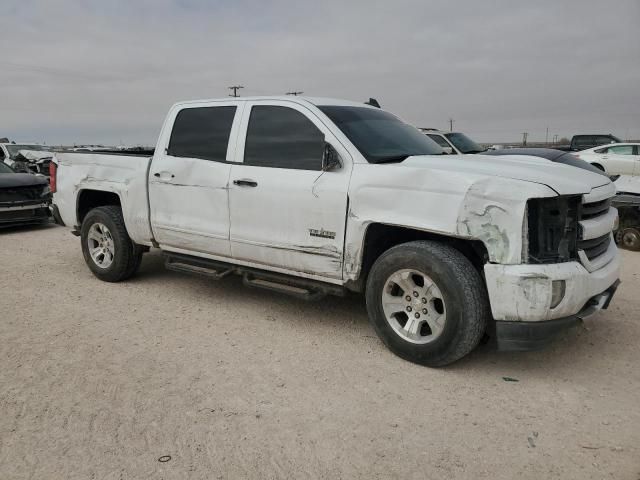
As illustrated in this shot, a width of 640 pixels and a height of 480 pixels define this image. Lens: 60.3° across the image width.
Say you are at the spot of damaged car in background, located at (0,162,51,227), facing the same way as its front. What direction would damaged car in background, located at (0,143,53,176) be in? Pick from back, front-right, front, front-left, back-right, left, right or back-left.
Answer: back-left

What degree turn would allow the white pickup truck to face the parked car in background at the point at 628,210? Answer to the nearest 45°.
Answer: approximately 90° to its left

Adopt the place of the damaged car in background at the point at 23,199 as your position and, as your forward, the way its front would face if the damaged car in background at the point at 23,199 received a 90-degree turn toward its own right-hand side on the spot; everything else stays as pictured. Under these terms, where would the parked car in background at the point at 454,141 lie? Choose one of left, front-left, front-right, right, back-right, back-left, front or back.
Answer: back-left

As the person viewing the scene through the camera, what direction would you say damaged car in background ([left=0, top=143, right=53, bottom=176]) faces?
facing the viewer and to the right of the viewer

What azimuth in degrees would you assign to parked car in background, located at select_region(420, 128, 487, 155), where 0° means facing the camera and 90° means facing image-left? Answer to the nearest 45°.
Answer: approximately 315°
